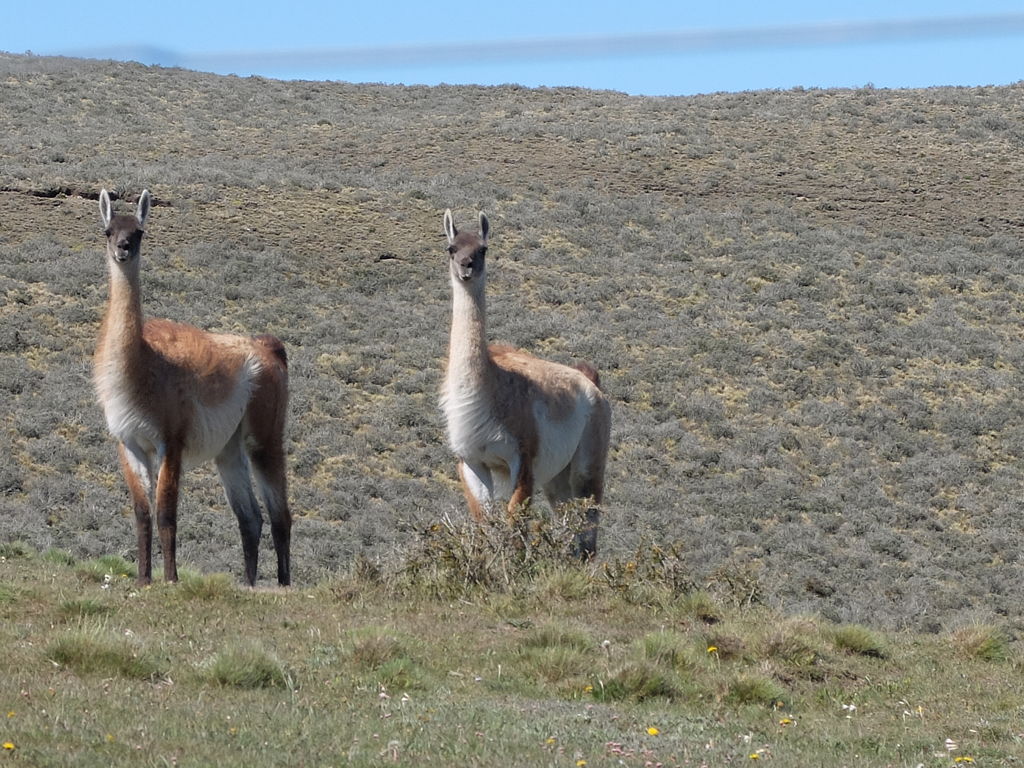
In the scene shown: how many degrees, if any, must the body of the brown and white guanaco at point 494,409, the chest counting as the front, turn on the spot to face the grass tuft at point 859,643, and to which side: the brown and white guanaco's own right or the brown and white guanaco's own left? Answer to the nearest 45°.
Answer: approximately 90° to the brown and white guanaco's own left

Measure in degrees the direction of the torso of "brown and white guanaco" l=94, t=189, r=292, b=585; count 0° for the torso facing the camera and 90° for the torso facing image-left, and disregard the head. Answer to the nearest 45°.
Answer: approximately 45°

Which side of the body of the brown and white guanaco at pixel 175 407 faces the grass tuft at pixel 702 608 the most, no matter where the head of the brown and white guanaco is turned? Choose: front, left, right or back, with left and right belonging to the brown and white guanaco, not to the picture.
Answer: left

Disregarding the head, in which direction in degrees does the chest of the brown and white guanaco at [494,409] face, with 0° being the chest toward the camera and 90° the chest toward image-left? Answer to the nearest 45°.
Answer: approximately 45°

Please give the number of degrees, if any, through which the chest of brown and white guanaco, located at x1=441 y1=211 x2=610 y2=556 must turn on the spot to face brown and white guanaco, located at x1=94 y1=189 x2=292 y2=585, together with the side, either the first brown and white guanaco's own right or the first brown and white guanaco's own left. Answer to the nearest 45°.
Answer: approximately 45° to the first brown and white guanaco's own right

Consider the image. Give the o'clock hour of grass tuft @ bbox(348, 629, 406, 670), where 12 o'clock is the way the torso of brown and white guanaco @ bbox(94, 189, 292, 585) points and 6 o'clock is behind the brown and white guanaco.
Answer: The grass tuft is roughly at 10 o'clock from the brown and white guanaco.

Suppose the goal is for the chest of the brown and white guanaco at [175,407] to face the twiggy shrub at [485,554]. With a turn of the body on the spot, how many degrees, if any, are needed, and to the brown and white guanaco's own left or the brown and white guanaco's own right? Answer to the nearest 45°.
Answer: approximately 90° to the brown and white guanaco's own left

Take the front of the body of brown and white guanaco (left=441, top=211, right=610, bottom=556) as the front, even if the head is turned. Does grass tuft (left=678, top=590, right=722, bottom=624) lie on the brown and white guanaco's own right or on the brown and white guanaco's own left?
on the brown and white guanaco's own left

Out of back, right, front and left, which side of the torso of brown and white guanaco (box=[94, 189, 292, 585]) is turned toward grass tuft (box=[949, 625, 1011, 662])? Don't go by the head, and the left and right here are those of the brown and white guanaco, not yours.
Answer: left

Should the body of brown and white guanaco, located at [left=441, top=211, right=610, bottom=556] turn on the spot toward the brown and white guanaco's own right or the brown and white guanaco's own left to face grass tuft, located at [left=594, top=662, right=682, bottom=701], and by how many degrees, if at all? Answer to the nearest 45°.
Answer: approximately 45° to the brown and white guanaco's own left
